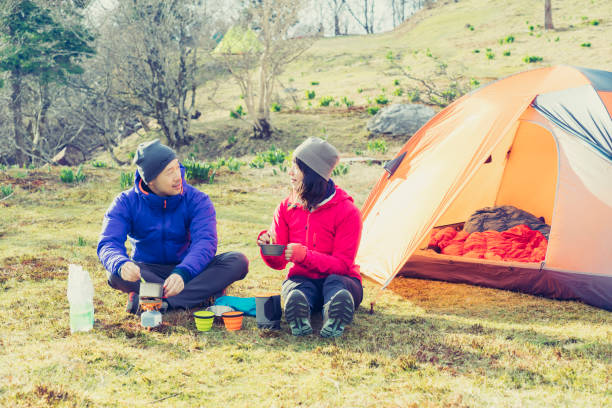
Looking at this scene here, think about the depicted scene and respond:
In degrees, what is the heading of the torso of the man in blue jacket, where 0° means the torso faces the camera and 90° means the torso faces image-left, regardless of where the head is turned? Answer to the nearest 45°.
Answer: approximately 0°

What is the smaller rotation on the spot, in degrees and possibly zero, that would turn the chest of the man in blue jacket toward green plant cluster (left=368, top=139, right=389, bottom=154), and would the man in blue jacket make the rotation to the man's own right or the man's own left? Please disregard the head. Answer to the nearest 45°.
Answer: approximately 135° to the man's own left

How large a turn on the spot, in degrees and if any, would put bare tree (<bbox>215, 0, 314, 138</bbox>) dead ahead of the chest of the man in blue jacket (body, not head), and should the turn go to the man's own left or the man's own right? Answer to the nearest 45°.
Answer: approximately 180°

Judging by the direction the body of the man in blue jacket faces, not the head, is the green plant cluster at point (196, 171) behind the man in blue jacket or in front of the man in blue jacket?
behind

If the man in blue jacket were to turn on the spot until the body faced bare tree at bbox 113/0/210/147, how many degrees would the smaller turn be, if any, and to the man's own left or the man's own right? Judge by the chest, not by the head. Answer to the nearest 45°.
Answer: approximately 180°

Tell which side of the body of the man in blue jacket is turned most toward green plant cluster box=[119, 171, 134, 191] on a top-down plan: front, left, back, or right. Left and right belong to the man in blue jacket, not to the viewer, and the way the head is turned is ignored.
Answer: back

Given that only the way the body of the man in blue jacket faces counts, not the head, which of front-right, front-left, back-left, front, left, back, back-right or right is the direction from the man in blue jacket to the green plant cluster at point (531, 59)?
back-left

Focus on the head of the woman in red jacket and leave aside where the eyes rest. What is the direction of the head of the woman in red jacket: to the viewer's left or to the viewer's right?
to the viewer's left
